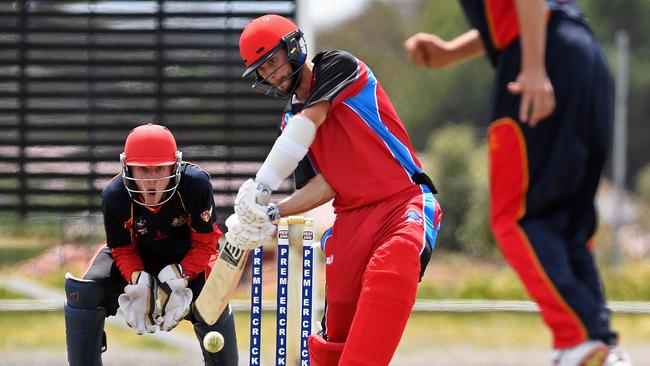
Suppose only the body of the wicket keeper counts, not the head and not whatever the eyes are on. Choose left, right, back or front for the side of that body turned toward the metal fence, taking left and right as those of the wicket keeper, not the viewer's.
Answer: back

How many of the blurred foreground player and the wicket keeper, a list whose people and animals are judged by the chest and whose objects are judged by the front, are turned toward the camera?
1

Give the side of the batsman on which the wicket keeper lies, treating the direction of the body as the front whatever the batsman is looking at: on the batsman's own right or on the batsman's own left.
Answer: on the batsman's own right

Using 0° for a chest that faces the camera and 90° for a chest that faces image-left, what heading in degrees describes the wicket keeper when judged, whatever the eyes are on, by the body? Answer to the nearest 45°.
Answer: approximately 0°

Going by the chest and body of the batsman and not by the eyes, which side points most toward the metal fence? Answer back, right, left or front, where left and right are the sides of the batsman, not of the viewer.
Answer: right

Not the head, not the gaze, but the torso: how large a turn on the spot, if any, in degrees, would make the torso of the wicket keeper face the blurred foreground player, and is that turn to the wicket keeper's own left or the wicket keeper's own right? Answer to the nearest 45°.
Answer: approximately 45° to the wicket keeper's own left

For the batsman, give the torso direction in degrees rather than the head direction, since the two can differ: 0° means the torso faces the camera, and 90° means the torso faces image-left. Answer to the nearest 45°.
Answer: approximately 45°
